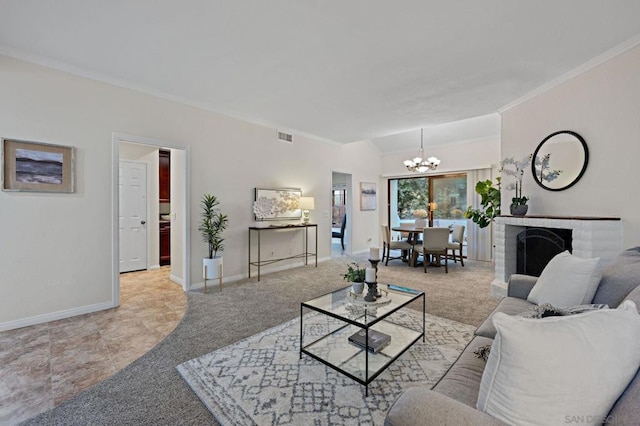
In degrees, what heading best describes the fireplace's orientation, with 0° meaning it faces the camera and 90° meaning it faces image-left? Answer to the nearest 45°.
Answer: approximately 45°

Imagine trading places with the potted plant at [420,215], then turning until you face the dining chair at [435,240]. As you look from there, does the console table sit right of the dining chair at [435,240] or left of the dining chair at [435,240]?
right

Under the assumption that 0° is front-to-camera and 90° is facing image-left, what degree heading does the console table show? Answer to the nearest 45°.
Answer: approximately 315°

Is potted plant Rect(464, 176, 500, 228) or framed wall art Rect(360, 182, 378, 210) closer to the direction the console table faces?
the potted plant

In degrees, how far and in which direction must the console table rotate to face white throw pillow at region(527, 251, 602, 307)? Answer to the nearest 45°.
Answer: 0° — it already faces it

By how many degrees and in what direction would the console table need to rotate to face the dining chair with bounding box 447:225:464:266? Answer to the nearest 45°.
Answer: approximately 45° to its left

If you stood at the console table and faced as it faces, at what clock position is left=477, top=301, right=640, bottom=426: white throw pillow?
The white throw pillow is roughly at 1 o'clock from the console table.

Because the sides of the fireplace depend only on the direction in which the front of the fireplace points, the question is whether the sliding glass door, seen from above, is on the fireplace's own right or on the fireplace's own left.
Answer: on the fireplace's own right

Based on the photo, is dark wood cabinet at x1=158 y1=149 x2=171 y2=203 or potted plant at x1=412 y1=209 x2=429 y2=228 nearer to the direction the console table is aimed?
the potted plant

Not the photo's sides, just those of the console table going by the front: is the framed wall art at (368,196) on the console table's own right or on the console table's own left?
on the console table's own left

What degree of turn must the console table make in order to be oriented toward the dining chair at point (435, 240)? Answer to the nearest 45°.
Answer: approximately 45° to its left
